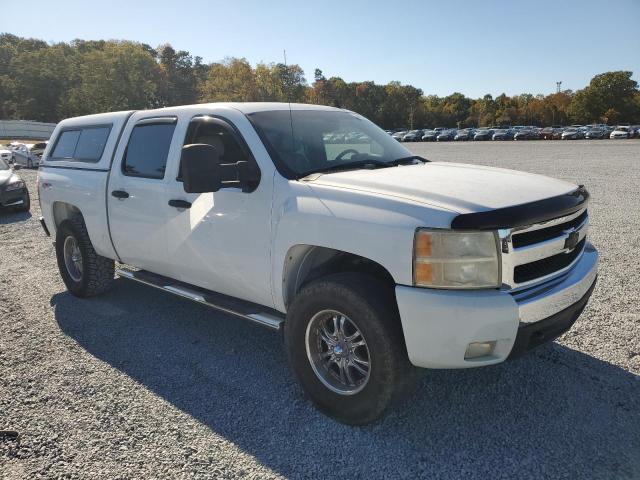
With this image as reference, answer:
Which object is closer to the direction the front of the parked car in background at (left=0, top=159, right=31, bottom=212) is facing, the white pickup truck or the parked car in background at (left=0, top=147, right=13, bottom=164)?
the white pickup truck

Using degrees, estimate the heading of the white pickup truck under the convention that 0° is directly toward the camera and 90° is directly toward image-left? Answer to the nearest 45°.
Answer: approximately 315°

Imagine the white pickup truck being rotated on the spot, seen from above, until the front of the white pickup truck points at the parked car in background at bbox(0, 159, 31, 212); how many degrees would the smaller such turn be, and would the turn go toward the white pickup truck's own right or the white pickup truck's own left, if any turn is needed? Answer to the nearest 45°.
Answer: approximately 180°

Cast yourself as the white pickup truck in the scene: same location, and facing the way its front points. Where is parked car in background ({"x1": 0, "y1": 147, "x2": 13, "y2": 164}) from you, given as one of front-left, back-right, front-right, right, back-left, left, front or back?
back

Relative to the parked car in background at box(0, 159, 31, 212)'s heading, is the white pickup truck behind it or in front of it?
in front

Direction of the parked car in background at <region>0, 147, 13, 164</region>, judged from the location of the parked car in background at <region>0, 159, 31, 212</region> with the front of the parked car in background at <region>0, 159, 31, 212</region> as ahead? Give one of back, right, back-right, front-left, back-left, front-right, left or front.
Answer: back-left
